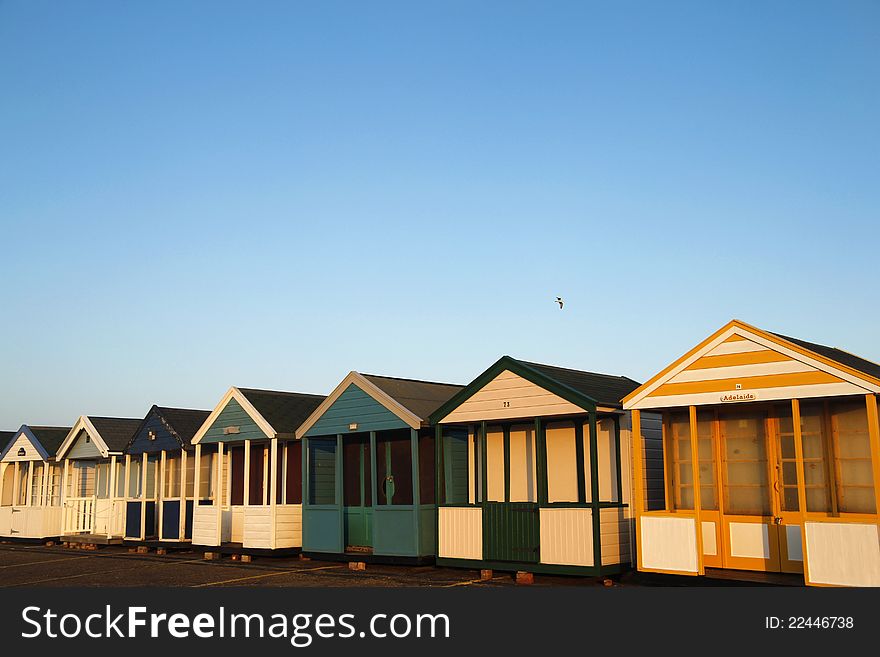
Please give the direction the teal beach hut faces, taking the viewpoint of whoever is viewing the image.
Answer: facing the viewer and to the left of the viewer
